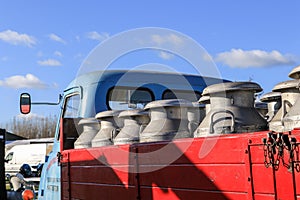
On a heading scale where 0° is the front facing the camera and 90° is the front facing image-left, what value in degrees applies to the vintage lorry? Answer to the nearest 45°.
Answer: approximately 135°
